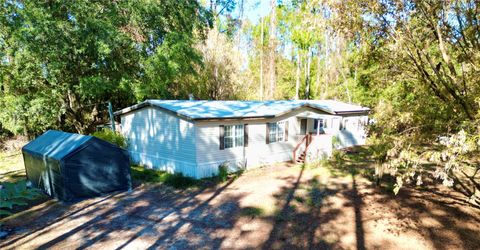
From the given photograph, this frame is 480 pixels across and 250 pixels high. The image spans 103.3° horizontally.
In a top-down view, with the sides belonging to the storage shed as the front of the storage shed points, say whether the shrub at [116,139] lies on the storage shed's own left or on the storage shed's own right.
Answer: on the storage shed's own left
